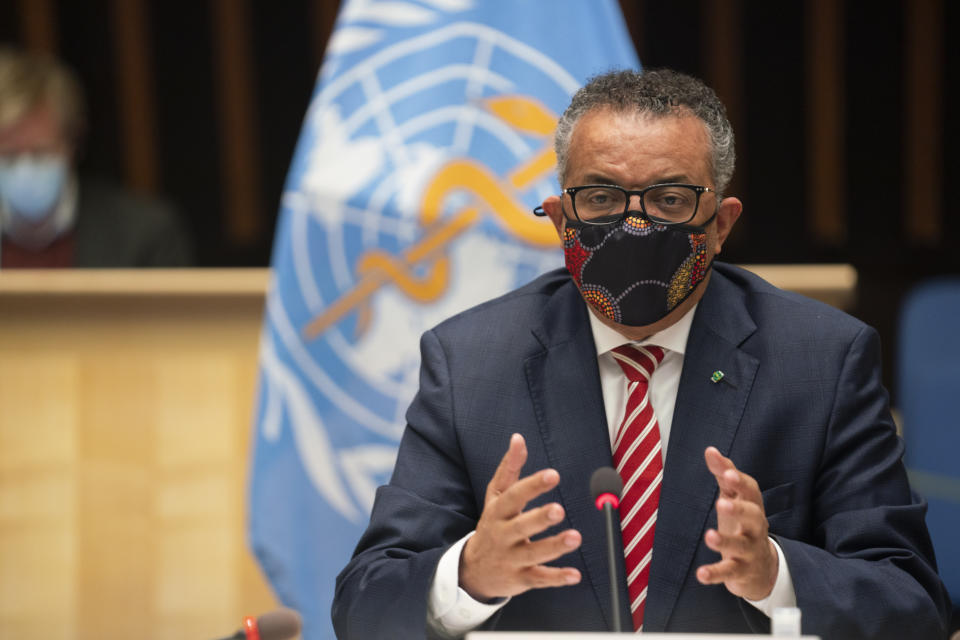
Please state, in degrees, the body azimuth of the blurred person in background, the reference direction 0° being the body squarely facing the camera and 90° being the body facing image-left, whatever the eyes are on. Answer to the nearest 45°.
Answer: approximately 0°

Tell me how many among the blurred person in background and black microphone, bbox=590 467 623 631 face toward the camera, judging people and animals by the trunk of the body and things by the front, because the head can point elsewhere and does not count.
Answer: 1

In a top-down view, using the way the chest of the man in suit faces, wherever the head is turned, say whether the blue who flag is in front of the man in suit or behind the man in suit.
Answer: behind

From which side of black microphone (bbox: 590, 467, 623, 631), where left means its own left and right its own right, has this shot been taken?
back

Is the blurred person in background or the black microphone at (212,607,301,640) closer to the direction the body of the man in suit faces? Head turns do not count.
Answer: the black microphone

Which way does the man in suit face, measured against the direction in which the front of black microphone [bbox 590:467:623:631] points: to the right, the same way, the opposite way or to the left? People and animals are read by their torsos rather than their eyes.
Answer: the opposite way

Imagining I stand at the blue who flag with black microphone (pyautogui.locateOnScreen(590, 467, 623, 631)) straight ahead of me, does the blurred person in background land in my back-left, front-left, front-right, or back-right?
back-right

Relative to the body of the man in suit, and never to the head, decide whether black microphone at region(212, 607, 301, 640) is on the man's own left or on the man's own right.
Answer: on the man's own right
